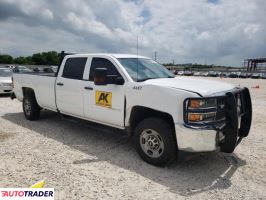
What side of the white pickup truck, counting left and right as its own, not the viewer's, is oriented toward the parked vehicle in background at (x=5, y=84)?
back

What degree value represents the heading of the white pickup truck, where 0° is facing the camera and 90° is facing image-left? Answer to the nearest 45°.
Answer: approximately 315°
